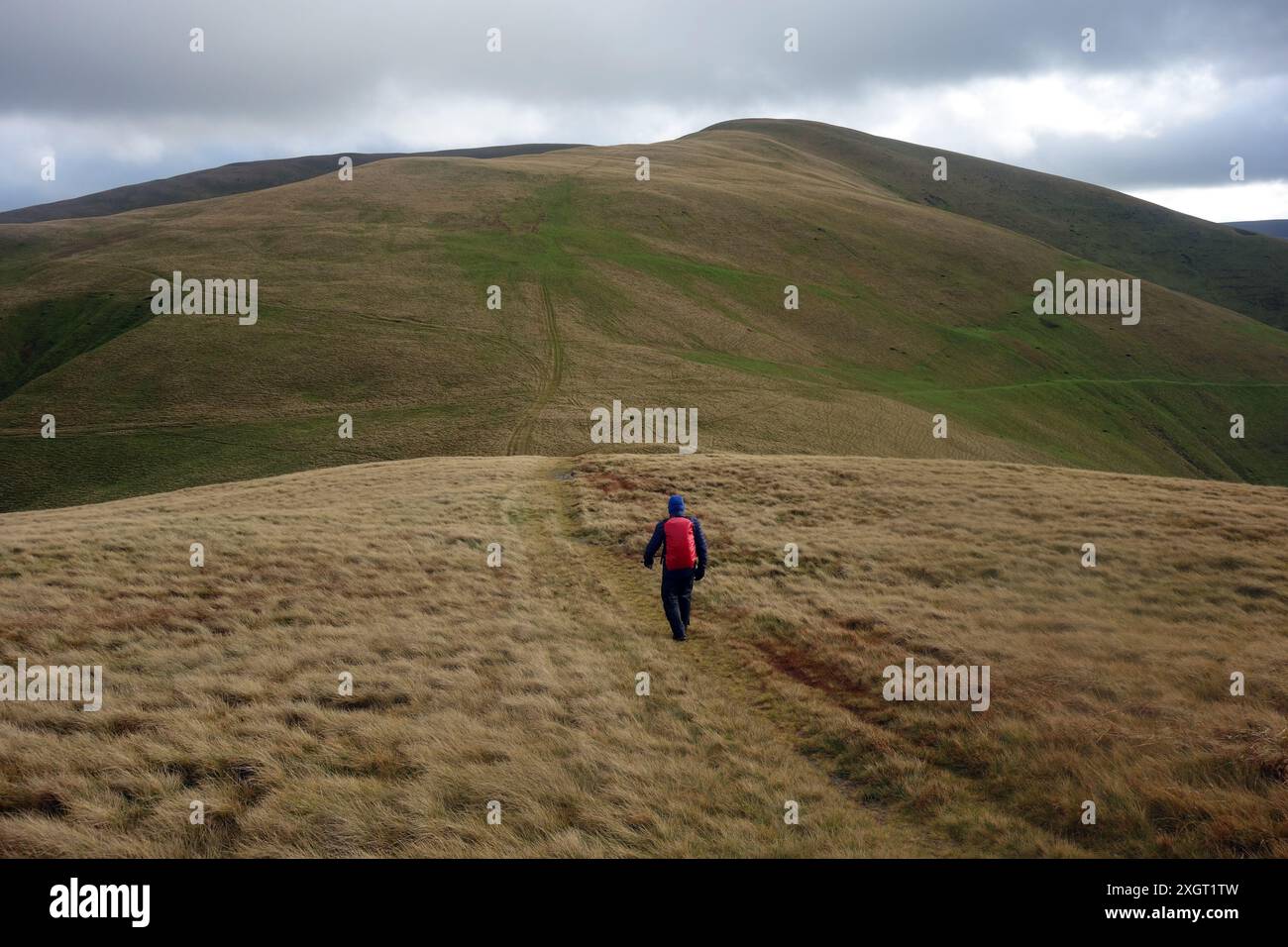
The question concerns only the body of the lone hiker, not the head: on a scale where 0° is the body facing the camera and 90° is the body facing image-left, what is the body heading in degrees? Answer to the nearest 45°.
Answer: approximately 180°
